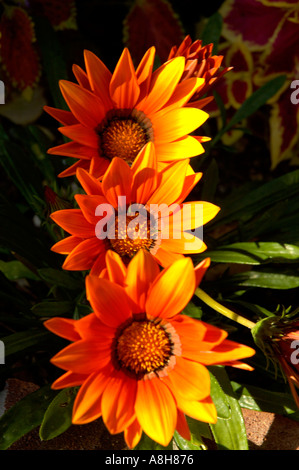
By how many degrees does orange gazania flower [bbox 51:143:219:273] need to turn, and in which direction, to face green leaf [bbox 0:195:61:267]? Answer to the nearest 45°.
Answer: approximately 135° to its right

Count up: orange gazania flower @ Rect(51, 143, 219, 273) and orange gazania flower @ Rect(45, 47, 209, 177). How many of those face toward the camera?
2

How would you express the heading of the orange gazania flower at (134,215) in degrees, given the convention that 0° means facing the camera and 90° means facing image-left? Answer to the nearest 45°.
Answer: approximately 0°

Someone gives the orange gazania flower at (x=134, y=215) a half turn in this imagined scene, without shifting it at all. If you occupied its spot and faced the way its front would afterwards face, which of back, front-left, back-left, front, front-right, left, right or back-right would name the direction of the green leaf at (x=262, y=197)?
front-right

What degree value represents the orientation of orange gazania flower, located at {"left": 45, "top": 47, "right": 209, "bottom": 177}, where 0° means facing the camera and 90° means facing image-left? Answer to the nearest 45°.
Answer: approximately 0°

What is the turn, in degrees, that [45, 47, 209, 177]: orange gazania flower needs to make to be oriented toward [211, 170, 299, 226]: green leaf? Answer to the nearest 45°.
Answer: approximately 135° to its left
